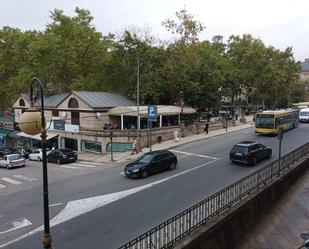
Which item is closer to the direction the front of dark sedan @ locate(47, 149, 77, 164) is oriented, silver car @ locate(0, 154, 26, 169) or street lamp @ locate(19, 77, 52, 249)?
the silver car

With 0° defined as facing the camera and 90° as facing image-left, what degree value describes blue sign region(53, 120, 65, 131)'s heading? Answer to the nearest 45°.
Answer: approximately 0°

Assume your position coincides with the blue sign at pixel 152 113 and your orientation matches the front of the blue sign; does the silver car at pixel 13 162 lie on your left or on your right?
on your right

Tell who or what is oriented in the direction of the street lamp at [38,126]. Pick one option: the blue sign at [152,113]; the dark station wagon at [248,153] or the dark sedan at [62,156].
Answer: the blue sign

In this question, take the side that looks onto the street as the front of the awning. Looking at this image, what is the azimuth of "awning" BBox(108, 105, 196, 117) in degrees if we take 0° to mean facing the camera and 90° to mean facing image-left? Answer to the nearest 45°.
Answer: approximately 0°

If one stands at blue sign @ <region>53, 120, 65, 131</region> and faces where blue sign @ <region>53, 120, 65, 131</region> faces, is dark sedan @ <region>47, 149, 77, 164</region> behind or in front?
in front

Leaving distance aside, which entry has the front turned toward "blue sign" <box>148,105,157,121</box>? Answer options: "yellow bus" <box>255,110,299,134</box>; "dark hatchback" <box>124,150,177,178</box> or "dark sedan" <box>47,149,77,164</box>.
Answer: the yellow bus

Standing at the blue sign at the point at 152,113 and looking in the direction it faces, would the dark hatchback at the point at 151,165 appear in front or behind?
in front

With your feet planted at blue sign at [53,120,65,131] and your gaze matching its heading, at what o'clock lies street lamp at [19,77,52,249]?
The street lamp is roughly at 12 o'clock from the blue sign.

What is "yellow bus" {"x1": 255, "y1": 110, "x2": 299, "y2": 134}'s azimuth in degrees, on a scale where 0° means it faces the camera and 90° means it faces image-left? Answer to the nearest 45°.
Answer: approximately 45°

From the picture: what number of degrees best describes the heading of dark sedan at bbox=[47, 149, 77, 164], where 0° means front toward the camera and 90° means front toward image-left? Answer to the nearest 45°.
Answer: approximately 135°

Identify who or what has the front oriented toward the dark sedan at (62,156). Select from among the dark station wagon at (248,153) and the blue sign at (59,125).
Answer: the blue sign
